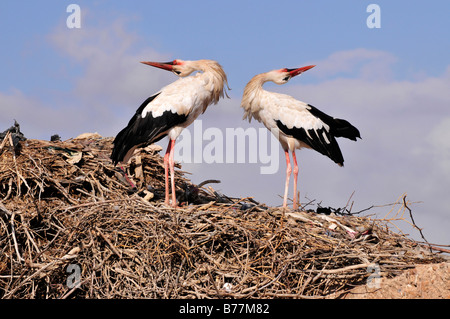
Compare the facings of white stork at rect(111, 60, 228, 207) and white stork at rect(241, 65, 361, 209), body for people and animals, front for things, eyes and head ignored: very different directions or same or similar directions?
very different directions

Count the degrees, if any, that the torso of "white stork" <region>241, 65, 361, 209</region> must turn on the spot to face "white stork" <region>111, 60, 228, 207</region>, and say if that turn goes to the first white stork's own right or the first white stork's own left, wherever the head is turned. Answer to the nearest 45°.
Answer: approximately 45° to the first white stork's own left

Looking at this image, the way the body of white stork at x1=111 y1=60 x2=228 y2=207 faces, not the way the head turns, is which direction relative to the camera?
to the viewer's right

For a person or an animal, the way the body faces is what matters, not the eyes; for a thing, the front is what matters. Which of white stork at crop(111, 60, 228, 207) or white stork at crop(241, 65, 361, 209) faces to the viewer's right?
white stork at crop(111, 60, 228, 207)

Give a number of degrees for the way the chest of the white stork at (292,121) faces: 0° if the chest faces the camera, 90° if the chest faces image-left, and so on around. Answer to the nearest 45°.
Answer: approximately 90°

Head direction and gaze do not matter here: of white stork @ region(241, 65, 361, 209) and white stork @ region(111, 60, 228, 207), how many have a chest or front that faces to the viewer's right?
1
